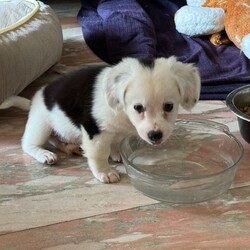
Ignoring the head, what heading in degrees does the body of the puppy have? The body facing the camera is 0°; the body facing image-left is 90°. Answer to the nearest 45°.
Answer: approximately 315°

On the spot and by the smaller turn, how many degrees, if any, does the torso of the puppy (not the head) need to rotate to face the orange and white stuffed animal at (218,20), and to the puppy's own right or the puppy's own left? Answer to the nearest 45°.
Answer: approximately 90° to the puppy's own left

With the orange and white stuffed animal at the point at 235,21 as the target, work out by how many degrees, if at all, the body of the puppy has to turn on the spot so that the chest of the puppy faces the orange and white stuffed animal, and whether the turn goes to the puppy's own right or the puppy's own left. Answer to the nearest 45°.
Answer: approximately 90° to the puppy's own left

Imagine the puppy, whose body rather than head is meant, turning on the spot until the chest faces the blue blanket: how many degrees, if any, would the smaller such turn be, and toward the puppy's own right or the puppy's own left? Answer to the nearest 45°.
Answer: approximately 135° to the puppy's own left
